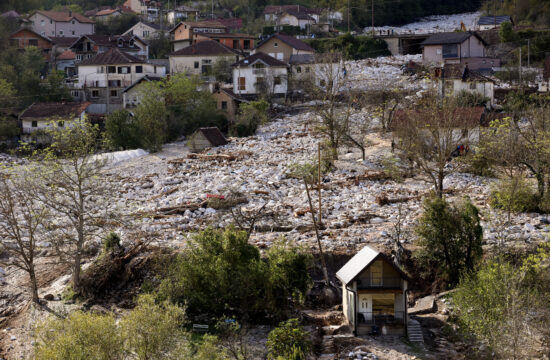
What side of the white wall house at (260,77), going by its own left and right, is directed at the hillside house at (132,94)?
right

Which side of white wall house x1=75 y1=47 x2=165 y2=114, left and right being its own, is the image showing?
front

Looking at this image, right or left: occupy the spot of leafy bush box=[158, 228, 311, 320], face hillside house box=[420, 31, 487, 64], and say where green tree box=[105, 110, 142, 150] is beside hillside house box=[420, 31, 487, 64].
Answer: left

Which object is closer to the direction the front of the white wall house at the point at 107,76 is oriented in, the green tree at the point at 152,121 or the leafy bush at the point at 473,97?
the green tree

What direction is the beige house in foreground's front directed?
toward the camera

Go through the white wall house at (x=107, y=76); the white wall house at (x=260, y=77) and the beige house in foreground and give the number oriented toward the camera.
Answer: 3

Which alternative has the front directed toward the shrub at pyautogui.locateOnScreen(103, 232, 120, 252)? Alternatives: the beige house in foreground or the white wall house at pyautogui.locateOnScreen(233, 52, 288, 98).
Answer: the white wall house

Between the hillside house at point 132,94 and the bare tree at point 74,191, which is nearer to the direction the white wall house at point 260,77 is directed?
the bare tree

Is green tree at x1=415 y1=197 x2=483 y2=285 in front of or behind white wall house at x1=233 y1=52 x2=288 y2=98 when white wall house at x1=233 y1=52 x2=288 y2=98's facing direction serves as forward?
in front

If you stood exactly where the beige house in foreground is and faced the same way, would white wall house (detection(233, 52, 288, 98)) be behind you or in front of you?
behind

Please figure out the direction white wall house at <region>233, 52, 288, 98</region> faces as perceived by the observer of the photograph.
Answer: facing the viewer

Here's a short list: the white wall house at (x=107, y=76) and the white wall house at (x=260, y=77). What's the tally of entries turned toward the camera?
2

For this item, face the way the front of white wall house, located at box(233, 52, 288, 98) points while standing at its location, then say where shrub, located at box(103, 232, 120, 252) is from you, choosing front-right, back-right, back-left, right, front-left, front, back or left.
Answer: front

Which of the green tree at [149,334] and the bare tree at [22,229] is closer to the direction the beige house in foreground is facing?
the green tree

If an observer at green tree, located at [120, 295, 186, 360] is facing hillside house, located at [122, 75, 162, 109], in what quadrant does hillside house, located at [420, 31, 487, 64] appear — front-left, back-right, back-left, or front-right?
front-right
